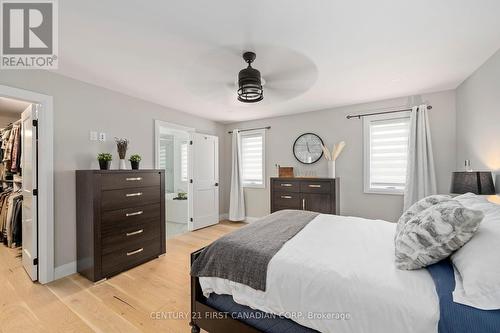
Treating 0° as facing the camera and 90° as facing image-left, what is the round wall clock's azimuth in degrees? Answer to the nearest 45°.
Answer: approximately 0°

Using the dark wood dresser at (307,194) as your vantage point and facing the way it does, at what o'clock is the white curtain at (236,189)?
The white curtain is roughly at 4 o'clock from the dark wood dresser.

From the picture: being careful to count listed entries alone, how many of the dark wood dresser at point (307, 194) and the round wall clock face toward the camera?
2

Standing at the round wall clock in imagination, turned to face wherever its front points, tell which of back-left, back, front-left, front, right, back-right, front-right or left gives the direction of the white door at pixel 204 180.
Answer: right

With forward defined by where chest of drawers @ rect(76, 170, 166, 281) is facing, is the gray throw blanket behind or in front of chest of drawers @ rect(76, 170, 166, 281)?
in front

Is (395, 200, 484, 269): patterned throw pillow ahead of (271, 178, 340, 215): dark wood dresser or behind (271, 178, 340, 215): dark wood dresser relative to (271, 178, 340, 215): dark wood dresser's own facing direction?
ahead

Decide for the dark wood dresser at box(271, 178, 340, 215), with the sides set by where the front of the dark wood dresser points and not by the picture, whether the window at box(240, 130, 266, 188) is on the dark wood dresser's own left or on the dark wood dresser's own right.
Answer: on the dark wood dresser's own right

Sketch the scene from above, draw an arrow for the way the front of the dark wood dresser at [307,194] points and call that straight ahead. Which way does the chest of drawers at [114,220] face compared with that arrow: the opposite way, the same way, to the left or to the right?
to the left

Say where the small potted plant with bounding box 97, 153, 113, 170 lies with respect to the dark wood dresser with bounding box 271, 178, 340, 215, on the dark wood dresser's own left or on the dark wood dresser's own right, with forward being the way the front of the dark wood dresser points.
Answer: on the dark wood dresser's own right
